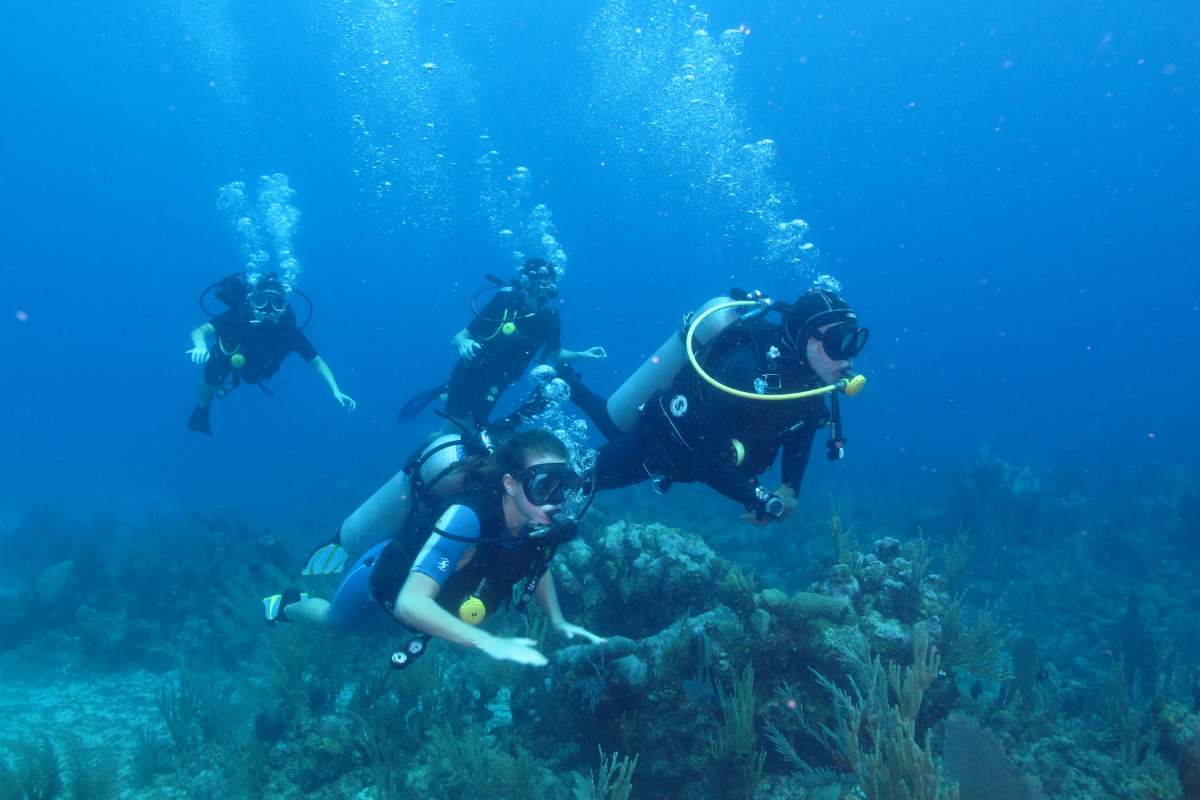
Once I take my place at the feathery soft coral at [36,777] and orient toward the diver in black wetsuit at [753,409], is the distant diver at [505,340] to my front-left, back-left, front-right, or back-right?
front-left

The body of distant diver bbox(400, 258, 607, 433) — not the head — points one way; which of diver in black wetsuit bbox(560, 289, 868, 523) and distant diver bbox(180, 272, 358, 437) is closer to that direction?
the diver in black wetsuit
